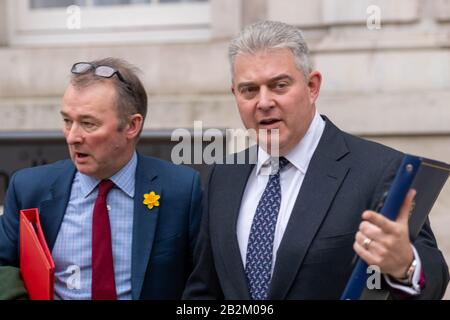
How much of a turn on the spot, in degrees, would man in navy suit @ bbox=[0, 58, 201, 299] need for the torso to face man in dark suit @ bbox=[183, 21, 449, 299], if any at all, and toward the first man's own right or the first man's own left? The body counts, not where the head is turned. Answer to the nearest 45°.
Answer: approximately 45° to the first man's own left

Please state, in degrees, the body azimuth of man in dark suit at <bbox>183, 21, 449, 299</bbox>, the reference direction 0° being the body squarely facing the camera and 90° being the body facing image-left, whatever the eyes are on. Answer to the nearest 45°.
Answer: approximately 45°

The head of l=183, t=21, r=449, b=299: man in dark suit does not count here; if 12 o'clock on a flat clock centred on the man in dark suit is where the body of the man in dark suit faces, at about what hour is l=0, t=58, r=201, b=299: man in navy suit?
The man in navy suit is roughly at 2 o'clock from the man in dark suit.

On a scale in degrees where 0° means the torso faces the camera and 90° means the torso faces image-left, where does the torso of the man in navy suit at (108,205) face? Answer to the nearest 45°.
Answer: approximately 0°
